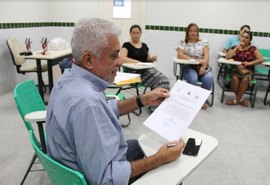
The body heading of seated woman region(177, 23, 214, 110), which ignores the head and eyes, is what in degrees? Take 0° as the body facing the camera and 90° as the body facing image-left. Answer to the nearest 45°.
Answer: approximately 0°

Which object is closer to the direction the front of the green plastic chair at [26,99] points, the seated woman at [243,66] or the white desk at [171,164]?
the white desk

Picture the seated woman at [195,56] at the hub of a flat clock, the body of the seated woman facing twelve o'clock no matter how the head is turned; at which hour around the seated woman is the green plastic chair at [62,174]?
The green plastic chair is roughly at 12 o'clock from the seated woman.

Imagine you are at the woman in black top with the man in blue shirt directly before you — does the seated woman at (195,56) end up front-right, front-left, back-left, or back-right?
back-left

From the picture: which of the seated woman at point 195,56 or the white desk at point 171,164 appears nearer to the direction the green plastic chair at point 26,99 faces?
the white desk

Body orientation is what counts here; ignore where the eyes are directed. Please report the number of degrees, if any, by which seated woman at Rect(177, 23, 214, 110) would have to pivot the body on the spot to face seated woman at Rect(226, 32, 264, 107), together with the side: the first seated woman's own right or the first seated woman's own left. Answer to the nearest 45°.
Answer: approximately 90° to the first seated woman's own left

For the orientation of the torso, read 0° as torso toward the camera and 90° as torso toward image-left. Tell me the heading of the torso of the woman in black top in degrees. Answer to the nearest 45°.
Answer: approximately 315°

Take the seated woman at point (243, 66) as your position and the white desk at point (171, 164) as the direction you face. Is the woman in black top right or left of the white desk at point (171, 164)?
right

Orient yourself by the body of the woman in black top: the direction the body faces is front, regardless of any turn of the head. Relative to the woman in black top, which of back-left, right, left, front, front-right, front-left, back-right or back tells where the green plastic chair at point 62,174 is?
front-right

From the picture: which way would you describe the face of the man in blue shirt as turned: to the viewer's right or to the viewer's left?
to the viewer's right

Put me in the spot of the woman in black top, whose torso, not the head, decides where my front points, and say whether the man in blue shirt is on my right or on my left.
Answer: on my right

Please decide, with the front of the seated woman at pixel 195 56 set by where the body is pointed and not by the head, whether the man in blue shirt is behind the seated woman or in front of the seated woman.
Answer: in front

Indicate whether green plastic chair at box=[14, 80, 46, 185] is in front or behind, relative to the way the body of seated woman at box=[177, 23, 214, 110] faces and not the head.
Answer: in front
